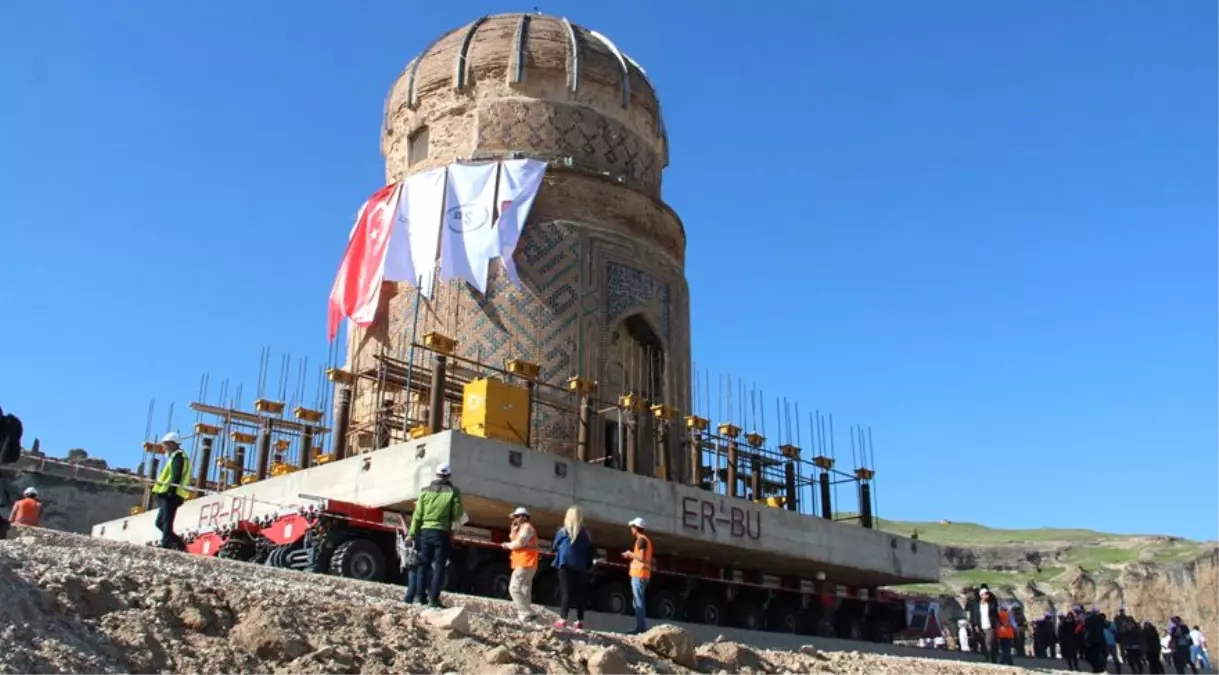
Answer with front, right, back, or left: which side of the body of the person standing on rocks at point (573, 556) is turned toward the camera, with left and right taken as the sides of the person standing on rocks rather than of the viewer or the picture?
back

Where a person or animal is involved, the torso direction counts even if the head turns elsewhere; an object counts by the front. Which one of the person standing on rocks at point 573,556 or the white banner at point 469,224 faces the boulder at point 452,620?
the white banner

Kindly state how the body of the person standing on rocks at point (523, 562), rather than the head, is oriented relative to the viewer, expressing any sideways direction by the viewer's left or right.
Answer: facing to the left of the viewer

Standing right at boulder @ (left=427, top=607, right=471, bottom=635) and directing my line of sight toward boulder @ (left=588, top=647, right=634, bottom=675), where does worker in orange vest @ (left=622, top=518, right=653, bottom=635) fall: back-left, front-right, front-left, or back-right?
front-left

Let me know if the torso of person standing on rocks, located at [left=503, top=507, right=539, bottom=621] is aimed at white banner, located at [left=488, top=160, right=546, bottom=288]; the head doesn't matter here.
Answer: no

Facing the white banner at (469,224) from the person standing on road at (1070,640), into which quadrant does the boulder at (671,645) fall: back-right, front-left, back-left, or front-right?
front-left

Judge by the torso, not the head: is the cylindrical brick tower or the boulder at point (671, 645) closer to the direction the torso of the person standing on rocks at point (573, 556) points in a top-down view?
the cylindrical brick tower

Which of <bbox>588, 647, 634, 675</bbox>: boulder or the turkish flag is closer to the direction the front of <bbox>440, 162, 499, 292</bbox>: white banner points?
the boulder

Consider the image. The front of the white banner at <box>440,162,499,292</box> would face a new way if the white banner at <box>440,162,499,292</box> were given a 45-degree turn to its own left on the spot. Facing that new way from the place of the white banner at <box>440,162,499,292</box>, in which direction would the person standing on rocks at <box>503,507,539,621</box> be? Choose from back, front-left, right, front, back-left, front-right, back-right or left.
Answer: front-right

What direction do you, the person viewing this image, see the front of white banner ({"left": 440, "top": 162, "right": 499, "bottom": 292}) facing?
facing the viewer

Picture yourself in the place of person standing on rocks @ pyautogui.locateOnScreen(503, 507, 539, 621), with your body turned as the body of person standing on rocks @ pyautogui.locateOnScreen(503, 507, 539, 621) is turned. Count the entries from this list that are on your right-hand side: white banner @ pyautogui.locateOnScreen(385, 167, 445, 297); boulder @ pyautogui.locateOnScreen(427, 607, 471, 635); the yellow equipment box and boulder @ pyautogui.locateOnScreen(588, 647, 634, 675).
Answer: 2

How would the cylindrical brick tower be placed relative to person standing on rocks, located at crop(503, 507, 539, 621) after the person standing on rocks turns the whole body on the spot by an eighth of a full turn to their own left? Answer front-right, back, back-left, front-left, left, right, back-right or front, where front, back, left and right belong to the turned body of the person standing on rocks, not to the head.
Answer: back-right

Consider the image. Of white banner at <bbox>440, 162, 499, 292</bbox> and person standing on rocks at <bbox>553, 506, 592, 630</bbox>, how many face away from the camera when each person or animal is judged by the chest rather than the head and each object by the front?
1

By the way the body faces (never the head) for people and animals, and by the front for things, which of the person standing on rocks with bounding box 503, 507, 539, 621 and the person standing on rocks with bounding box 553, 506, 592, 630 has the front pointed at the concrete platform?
the person standing on rocks with bounding box 553, 506, 592, 630
